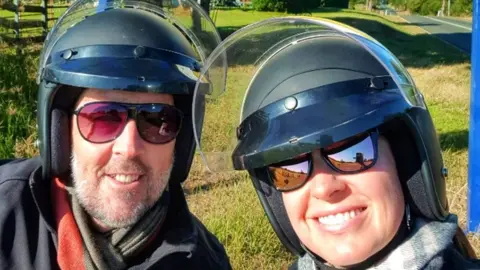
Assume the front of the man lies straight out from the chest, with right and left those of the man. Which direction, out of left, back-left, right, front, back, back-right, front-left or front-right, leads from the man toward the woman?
front-left

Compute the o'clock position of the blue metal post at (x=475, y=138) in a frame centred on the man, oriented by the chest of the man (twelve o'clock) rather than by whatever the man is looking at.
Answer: The blue metal post is roughly at 8 o'clock from the man.

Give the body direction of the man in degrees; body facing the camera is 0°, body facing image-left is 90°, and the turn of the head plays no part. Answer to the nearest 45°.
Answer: approximately 0°
